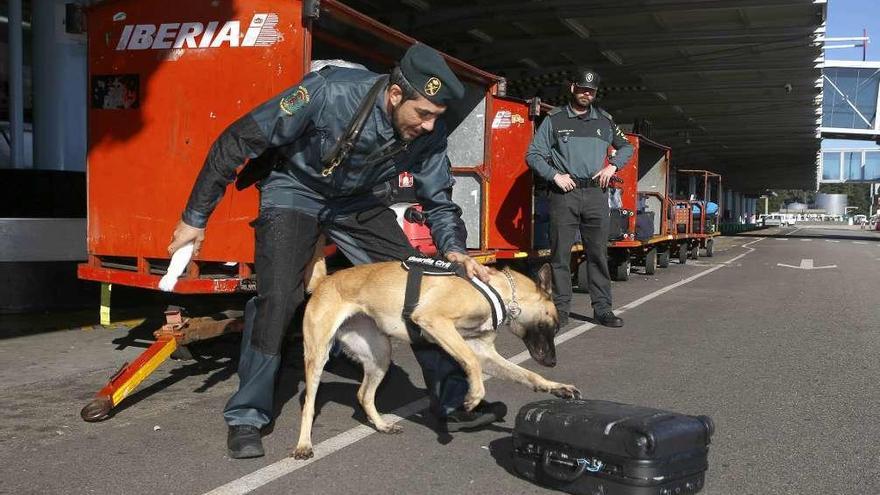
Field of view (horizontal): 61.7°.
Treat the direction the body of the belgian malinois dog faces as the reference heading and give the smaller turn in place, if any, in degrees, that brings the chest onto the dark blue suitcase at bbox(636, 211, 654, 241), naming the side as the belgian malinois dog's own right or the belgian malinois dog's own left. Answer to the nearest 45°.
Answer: approximately 90° to the belgian malinois dog's own left

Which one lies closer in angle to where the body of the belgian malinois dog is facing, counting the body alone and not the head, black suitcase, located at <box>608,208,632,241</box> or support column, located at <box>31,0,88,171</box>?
the black suitcase

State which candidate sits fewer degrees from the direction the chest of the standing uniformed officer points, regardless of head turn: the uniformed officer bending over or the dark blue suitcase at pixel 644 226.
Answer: the uniformed officer bending over

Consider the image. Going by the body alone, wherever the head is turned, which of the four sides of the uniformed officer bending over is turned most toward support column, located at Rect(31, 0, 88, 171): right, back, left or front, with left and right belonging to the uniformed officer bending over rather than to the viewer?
back

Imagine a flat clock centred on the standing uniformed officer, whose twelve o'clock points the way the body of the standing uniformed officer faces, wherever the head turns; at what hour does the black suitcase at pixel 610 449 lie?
The black suitcase is roughly at 12 o'clock from the standing uniformed officer.

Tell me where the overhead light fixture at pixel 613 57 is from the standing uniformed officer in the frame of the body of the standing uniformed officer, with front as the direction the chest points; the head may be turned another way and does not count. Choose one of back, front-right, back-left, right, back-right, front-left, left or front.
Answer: back

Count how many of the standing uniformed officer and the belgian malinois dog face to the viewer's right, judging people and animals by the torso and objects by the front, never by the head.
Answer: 1

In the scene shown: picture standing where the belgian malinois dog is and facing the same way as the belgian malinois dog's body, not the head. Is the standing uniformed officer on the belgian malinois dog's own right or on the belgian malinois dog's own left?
on the belgian malinois dog's own left

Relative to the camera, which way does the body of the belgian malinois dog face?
to the viewer's right

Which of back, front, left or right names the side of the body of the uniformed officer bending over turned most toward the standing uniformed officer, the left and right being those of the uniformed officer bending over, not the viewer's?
left

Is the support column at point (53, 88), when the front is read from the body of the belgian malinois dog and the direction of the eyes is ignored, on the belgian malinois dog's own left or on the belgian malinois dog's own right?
on the belgian malinois dog's own left

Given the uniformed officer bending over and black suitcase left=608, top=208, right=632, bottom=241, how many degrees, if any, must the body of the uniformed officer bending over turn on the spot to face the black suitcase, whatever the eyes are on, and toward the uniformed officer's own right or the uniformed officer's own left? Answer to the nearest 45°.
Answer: approximately 90° to the uniformed officer's own left

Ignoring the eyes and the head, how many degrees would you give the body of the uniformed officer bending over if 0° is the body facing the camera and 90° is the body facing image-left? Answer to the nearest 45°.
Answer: approximately 315°
